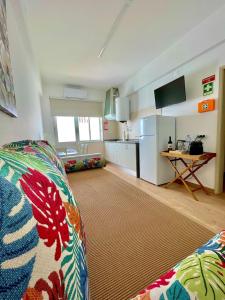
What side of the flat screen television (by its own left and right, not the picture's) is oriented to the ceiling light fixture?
front

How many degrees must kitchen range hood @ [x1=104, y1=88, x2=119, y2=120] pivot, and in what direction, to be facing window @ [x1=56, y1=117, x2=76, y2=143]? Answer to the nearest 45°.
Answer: approximately 45° to its right

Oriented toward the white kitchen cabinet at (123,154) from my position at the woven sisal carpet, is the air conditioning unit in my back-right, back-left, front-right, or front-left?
front-left

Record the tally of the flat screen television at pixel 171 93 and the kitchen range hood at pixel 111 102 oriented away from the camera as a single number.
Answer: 0

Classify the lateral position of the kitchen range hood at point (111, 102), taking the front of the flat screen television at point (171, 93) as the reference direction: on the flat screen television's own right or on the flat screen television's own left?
on the flat screen television's own right

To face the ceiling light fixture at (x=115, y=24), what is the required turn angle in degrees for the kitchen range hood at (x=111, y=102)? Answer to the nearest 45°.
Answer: approximately 45° to its left

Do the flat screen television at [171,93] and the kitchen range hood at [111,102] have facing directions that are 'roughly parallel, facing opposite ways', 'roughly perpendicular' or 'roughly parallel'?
roughly parallel

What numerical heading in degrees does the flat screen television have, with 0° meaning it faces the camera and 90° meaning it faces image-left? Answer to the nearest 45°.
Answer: approximately 45°

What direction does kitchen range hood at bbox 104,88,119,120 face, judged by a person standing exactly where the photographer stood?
facing the viewer and to the left of the viewer

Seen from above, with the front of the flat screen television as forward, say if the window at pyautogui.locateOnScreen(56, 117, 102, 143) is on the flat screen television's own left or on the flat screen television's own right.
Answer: on the flat screen television's own right

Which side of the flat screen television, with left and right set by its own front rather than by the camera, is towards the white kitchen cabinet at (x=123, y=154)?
right

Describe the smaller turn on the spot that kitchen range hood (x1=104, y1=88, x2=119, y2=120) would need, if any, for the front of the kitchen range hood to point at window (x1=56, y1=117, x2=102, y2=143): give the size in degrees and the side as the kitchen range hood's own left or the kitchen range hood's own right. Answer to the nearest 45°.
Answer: approximately 45° to the kitchen range hood's own right

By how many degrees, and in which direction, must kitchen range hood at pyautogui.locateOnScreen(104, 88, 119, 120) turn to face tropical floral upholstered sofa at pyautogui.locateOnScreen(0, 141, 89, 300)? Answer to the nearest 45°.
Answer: approximately 45° to its left

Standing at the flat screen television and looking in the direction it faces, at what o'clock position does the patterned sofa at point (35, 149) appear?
The patterned sofa is roughly at 11 o'clock from the flat screen television.
